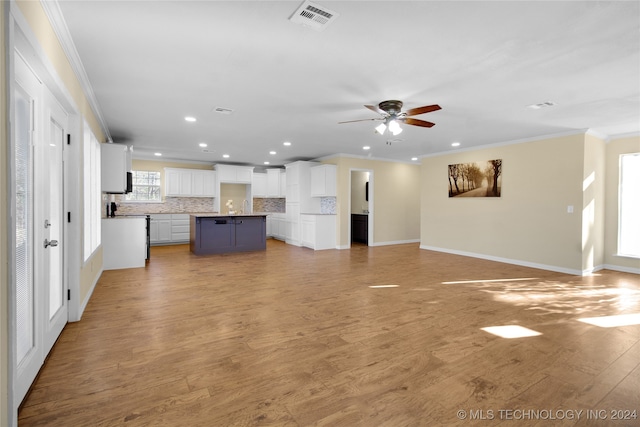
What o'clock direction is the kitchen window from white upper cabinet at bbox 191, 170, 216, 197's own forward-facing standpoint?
The kitchen window is roughly at 3 o'clock from the white upper cabinet.

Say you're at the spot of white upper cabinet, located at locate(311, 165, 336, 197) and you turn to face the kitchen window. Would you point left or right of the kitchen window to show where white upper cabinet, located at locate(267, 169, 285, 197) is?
right

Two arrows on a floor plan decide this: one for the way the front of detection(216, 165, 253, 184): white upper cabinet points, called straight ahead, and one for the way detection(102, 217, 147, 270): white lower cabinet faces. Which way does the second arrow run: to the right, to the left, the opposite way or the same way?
to the left

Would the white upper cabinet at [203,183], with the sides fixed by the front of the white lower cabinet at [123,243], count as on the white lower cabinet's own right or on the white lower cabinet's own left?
on the white lower cabinet's own left

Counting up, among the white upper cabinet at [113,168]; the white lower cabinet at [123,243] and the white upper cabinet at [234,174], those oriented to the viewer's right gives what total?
2

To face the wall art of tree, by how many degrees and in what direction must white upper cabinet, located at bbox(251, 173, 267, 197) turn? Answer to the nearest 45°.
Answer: approximately 45° to its left

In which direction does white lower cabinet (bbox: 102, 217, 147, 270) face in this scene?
to the viewer's right

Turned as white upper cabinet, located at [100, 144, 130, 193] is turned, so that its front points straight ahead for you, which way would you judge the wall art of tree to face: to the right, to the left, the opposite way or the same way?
the opposite way

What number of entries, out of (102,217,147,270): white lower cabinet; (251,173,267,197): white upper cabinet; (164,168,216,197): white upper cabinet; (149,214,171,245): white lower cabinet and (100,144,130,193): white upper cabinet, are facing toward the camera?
3

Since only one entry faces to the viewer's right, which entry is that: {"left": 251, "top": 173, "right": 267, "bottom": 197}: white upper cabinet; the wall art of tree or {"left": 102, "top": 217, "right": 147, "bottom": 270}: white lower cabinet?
the white lower cabinet

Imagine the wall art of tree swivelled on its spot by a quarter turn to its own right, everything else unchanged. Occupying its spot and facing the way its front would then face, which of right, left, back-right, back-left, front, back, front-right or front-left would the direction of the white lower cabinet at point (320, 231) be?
front-left
